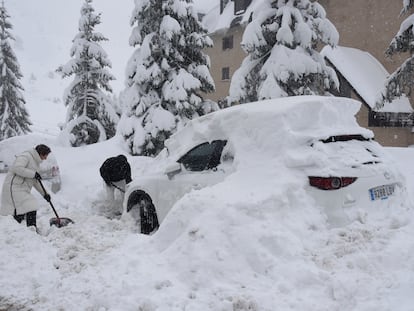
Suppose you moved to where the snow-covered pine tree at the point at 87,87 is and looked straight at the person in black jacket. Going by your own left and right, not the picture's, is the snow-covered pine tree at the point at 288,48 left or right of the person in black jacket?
left

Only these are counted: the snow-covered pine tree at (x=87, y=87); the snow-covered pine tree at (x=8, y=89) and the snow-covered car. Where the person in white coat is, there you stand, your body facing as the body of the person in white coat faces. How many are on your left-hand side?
2

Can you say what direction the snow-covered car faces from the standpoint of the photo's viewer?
facing away from the viewer and to the left of the viewer

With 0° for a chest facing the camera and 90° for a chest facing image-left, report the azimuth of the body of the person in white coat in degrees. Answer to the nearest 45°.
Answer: approximately 270°

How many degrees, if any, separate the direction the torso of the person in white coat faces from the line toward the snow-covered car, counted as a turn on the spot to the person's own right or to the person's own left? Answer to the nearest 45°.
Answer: approximately 45° to the person's own right

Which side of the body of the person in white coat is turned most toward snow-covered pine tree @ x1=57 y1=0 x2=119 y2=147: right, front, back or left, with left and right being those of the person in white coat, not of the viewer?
left

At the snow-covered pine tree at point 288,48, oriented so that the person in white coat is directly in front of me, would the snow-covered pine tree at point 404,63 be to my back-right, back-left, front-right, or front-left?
back-left

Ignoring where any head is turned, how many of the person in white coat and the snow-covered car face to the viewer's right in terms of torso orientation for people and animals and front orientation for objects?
1

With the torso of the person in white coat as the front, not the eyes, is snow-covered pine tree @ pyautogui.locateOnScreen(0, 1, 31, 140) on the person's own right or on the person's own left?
on the person's own left

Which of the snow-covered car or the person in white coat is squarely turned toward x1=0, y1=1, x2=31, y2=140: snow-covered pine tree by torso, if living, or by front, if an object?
the snow-covered car
